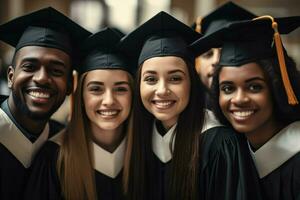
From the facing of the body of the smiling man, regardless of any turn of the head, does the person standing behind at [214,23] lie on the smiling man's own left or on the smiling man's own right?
on the smiling man's own left

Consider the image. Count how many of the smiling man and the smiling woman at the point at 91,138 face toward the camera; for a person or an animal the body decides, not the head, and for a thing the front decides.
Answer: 2

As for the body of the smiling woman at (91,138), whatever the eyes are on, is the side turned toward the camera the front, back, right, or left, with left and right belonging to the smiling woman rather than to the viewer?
front

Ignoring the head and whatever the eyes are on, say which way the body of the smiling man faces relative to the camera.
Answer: toward the camera

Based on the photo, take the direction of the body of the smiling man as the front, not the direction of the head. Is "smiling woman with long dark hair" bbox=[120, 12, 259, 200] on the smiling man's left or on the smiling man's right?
on the smiling man's left

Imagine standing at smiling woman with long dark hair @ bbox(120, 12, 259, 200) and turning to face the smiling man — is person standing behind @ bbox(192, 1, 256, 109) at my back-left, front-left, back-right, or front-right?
back-right

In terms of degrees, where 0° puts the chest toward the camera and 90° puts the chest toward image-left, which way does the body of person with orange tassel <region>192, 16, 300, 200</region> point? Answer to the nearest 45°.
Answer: approximately 45°
